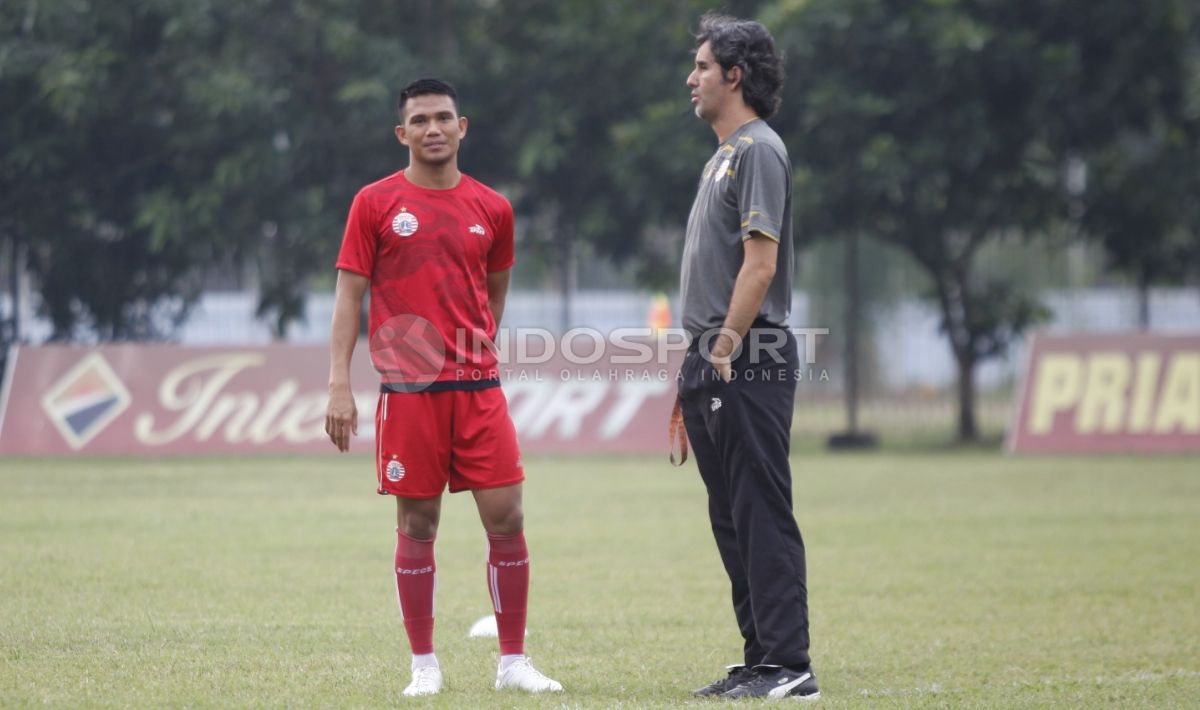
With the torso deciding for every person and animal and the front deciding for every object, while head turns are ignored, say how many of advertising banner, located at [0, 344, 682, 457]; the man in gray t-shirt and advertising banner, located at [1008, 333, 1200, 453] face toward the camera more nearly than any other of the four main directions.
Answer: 2

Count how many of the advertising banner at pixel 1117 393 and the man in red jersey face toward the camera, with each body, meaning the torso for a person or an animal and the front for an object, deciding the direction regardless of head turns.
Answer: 2

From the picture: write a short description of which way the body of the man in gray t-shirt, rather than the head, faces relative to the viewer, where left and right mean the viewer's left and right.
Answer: facing to the left of the viewer

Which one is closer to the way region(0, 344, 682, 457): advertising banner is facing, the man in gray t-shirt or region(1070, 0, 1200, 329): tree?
the man in gray t-shirt

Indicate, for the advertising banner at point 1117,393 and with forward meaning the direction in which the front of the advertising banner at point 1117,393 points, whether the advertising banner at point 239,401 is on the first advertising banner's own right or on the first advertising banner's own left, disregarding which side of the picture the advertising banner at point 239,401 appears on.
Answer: on the first advertising banner's own right

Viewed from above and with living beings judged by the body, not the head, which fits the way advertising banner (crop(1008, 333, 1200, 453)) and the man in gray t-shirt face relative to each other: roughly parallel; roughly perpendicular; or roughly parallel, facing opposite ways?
roughly perpendicular

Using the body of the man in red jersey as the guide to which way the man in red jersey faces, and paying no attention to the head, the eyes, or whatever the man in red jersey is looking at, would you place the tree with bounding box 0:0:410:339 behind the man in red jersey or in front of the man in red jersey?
behind

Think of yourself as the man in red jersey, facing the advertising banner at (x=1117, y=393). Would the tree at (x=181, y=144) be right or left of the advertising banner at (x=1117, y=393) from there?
left
